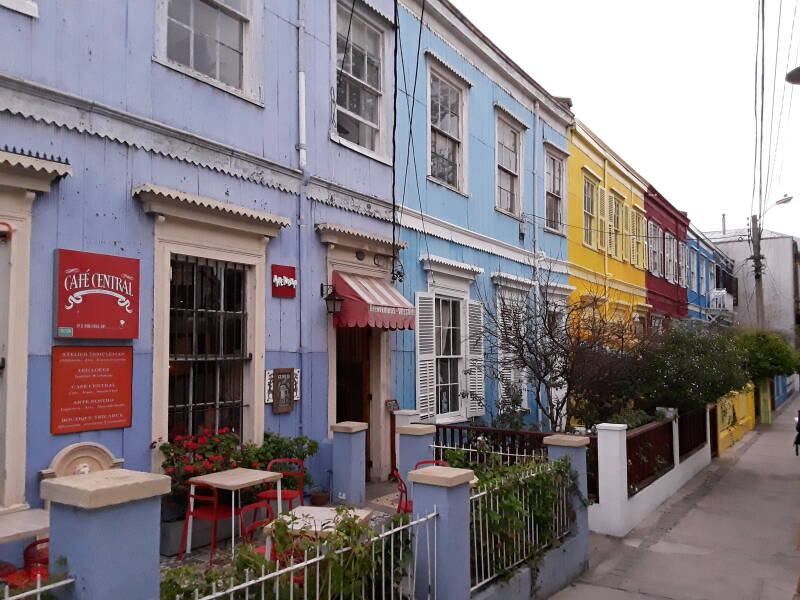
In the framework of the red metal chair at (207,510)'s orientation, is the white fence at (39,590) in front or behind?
behind

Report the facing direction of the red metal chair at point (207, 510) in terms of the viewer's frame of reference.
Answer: facing away from the viewer and to the right of the viewer

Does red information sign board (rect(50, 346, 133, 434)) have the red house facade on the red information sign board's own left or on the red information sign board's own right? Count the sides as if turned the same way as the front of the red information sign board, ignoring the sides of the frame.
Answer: on the red information sign board's own left

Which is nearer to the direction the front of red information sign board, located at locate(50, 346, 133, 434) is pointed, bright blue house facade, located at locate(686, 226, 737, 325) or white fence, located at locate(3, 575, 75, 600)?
the white fence

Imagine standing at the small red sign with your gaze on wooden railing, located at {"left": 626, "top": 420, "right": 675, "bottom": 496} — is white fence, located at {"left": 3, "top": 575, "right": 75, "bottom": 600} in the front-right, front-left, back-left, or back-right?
back-right

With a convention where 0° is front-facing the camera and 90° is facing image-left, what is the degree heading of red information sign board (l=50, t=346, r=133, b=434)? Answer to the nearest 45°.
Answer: approximately 315°

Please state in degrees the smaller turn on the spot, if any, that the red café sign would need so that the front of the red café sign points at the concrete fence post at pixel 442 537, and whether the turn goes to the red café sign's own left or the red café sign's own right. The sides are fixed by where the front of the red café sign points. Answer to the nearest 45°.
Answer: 0° — it already faces it
